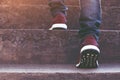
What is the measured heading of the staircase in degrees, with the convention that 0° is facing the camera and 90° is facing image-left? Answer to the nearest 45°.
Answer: approximately 0°
